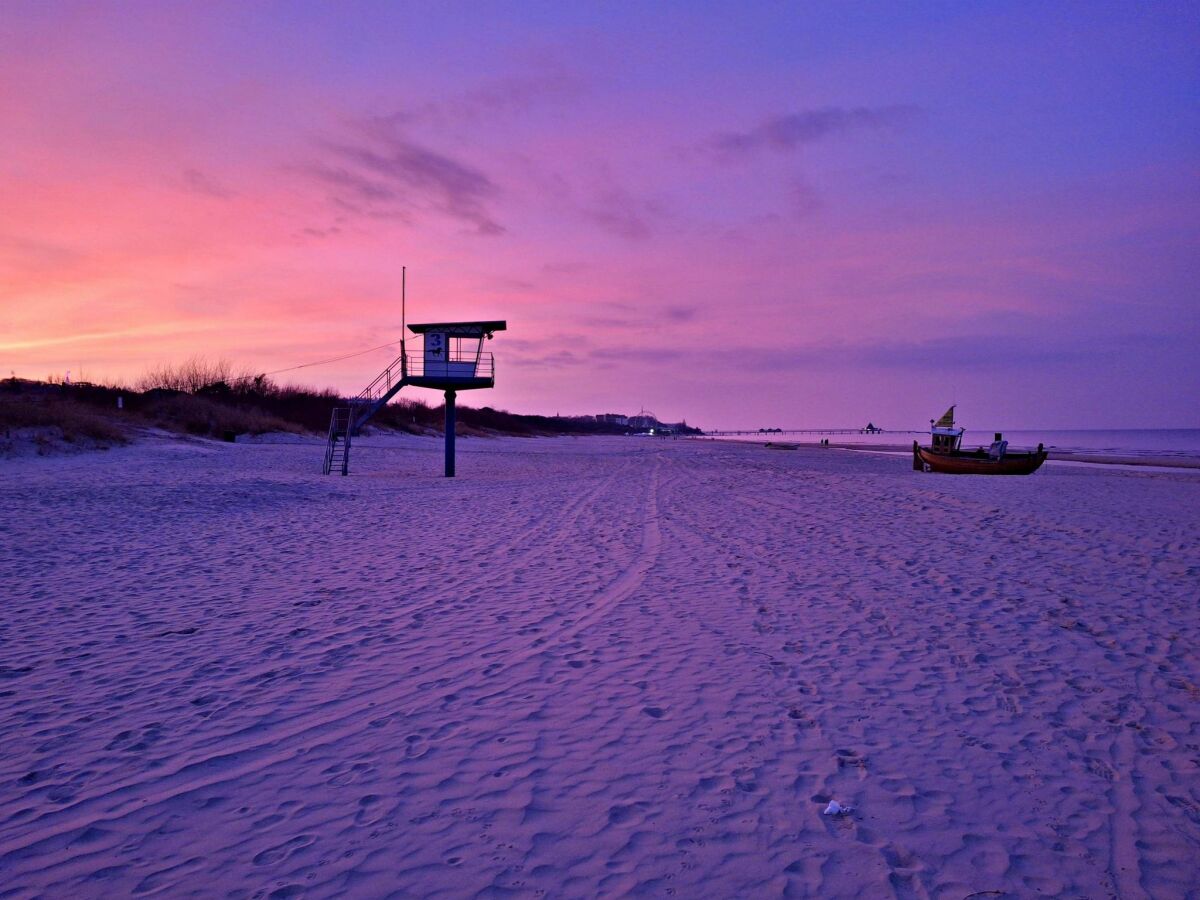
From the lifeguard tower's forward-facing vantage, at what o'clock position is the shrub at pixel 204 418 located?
The shrub is roughly at 8 o'clock from the lifeguard tower.

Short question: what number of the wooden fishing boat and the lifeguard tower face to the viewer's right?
2

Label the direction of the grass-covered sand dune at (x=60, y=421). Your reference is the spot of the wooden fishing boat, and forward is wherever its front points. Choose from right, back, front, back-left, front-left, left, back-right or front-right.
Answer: back-right

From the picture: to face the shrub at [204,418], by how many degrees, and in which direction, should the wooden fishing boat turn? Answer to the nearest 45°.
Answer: approximately 180°

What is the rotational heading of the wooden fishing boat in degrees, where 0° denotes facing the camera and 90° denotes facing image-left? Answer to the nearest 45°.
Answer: approximately 270°

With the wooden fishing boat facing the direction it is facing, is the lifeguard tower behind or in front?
behind

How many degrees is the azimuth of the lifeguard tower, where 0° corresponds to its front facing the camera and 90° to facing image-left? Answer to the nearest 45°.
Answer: approximately 270°

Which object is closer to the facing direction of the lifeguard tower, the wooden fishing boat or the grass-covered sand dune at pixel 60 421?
the wooden fishing boat

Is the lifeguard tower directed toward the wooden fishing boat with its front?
yes
